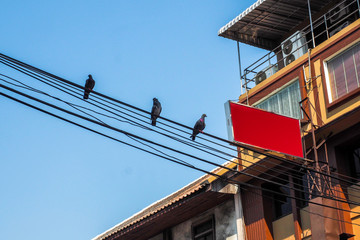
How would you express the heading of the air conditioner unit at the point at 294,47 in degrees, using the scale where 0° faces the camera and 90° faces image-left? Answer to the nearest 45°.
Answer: approximately 45°

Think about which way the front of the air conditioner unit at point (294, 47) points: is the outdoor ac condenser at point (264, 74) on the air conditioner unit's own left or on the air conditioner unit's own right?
on the air conditioner unit's own right
